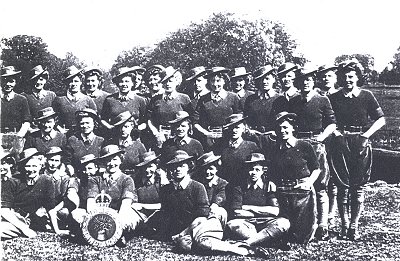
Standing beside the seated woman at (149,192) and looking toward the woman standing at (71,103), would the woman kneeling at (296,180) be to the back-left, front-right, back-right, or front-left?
back-right

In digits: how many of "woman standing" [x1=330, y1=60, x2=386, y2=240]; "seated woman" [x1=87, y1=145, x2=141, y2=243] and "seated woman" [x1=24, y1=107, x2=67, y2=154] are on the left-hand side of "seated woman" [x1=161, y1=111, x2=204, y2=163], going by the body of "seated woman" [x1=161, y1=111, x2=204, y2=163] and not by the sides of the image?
1

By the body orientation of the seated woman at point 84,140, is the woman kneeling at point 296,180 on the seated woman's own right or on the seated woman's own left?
on the seated woman's own left

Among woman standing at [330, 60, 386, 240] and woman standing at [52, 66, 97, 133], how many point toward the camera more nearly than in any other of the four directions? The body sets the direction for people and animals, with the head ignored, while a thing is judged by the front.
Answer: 2

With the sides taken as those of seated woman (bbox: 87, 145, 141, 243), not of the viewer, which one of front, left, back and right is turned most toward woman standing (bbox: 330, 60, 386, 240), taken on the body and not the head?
left

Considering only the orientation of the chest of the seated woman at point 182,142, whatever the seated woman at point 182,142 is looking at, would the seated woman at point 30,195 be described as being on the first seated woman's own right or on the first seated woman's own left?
on the first seated woman's own right

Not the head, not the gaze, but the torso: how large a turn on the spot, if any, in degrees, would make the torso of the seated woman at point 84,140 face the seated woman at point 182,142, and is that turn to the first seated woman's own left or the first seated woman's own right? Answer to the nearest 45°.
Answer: approximately 90° to the first seated woman's own left

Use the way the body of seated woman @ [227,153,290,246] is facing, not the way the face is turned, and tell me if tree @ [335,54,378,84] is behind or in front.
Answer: behind

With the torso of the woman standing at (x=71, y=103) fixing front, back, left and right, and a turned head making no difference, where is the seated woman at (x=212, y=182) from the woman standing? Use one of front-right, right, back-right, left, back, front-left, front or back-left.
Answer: front-left

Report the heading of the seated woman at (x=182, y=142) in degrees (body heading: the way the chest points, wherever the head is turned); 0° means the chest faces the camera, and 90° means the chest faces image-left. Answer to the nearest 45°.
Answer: approximately 0°

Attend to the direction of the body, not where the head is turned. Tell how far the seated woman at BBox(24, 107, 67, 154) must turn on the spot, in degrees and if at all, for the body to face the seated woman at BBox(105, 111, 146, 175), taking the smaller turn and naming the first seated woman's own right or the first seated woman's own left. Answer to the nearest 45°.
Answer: approximately 45° to the first seated woman's own left

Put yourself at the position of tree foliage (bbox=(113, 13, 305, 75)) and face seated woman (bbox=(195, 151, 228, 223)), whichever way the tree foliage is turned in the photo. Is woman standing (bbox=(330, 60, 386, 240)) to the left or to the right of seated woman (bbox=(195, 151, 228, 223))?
left
